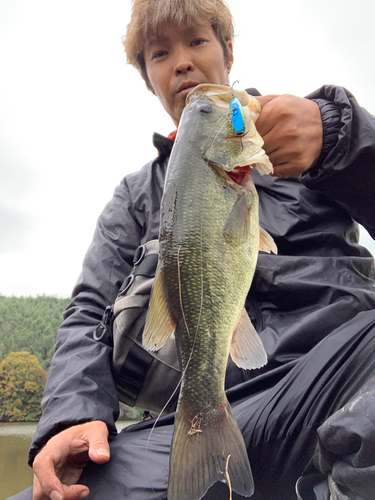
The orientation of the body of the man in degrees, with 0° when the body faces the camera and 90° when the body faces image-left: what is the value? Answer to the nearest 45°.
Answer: approximately 0°
